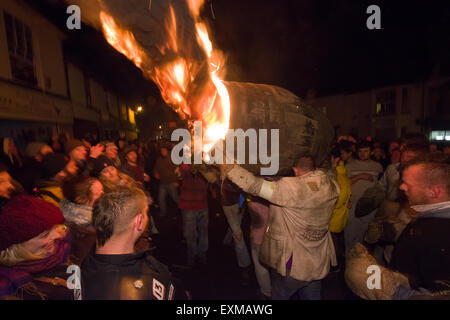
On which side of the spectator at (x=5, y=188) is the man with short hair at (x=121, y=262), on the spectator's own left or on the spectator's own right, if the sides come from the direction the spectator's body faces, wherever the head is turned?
on the spectator's own right

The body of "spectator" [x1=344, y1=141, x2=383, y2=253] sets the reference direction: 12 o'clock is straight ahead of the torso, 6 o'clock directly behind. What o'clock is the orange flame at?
The orange flame is roughly at 1 o'clock from the spectator.

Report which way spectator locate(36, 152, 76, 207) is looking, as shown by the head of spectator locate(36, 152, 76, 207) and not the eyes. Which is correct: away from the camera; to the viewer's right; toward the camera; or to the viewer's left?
to the viewer's right

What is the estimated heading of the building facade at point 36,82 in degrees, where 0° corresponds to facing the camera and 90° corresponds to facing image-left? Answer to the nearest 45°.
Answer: approximately 270°

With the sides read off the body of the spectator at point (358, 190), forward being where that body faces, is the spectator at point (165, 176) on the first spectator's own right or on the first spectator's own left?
on the first spectator's own right

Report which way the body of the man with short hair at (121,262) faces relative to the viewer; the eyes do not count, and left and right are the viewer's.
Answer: facing away from the viewer and to the right of the viewer

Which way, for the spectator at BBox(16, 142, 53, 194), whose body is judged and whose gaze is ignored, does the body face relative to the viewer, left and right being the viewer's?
facing to the right of the viewer

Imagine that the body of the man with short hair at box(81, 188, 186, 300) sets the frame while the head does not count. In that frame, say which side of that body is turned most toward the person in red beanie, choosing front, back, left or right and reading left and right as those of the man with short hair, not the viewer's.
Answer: left

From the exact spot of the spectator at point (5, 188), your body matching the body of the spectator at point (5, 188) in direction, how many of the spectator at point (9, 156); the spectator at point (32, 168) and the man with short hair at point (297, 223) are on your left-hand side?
2

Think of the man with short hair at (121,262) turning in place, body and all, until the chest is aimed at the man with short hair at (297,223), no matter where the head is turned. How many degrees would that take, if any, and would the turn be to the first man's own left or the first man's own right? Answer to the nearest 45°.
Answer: approximately 45° to the first man's own right

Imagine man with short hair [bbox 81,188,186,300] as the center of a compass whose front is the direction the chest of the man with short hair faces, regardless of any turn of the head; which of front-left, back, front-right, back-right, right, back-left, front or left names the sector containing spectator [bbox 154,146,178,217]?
front-left
